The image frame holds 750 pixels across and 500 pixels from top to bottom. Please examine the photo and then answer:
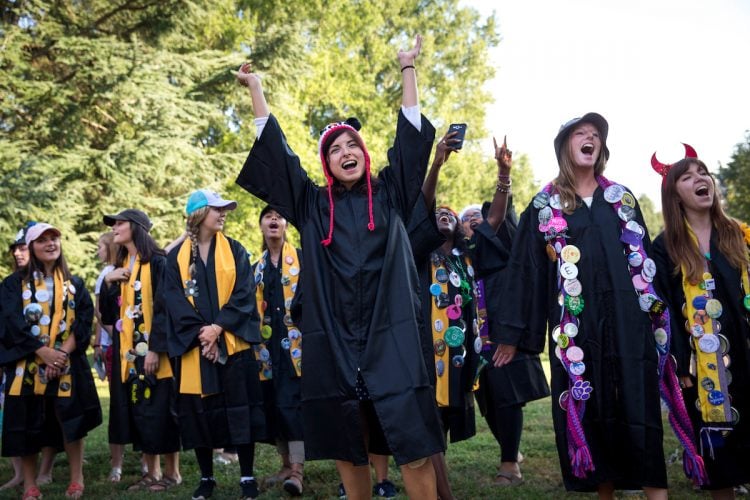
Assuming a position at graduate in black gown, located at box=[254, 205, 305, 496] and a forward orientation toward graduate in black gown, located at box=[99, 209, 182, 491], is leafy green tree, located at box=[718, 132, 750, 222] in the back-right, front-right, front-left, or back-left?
back-right

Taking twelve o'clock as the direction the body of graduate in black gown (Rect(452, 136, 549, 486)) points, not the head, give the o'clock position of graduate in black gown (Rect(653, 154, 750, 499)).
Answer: graduate in black gown (Rect(653, 154, 750, 499)) is roughly at 9 o'clock from graduate in black gown (Rect(452, 136, 549, 486)).

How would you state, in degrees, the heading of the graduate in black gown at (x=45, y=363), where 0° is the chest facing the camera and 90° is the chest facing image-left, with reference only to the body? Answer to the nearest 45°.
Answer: approximately 0°

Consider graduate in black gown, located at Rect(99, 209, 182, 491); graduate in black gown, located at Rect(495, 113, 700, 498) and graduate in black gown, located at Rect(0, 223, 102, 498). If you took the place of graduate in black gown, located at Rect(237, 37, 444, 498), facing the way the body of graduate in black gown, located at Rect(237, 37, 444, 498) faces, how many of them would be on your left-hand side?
1

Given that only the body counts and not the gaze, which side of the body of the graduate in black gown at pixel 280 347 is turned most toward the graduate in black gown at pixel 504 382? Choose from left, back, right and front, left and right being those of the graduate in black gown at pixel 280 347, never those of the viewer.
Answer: left

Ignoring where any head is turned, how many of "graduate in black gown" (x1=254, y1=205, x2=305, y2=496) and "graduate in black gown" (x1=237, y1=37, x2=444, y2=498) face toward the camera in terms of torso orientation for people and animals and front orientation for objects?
2

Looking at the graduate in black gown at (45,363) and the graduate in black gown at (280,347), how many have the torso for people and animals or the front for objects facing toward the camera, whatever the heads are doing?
2

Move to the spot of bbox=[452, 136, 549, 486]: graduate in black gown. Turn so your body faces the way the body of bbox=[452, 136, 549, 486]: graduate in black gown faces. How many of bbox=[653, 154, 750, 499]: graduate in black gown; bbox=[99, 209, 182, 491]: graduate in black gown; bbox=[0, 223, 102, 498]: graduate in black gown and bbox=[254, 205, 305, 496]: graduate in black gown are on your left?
1

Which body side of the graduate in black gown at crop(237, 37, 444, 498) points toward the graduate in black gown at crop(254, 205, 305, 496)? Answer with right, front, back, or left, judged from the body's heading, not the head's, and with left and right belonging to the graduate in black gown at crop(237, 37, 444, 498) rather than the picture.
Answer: back

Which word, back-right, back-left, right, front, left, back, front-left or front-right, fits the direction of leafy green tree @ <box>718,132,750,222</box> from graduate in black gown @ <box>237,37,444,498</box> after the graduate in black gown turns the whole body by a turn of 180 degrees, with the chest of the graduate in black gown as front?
front-right
